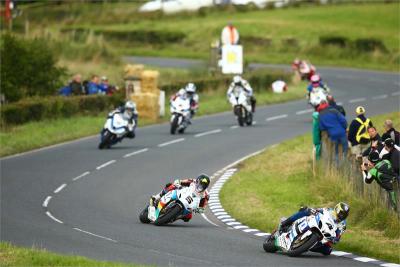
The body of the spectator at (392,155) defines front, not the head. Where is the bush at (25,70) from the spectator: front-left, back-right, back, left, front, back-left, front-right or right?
front-right

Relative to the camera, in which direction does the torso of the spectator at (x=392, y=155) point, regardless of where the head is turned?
to the viewer's left

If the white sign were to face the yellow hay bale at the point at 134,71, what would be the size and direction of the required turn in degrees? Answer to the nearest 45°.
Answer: approximately 45° to its right

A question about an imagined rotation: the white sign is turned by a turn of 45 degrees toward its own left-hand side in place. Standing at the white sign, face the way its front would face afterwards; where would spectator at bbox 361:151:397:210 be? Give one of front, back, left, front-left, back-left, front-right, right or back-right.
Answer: front-right

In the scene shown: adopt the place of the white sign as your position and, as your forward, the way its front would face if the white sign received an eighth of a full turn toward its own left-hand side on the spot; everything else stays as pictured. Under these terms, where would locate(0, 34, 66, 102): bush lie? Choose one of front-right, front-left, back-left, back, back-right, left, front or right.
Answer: right

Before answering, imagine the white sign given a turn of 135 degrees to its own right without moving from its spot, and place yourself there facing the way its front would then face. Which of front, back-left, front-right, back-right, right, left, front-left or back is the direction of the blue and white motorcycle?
back-left

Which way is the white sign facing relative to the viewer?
toward the camera

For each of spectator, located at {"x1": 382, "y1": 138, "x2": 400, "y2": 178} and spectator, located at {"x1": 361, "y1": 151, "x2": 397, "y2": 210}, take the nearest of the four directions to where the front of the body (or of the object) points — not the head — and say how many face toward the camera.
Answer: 0

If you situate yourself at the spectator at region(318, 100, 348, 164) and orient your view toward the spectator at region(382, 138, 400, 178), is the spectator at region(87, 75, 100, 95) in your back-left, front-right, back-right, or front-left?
back-right

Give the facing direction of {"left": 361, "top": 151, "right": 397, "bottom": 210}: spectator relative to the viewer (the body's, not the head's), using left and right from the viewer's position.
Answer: facing to the left of the viewer

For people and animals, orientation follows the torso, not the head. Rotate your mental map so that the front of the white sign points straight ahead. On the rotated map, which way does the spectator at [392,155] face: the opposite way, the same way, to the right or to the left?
to the right

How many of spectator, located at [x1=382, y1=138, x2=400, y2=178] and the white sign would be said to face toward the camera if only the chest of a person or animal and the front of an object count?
1

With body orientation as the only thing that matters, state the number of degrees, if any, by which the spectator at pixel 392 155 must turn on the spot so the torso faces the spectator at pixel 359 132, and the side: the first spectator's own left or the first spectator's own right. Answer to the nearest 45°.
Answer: approximately 90° to the first spectator's own right

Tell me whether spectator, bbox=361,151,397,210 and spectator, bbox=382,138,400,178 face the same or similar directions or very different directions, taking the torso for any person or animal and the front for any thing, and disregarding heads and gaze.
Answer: same or similar directions

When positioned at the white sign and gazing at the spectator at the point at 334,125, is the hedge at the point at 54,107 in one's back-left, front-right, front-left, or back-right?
front-right
